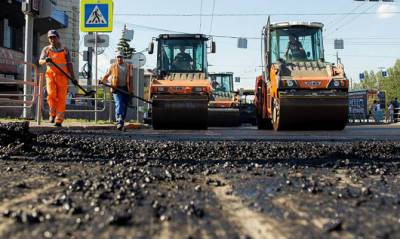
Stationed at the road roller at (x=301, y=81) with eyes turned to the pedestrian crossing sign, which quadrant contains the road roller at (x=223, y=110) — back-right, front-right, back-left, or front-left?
front-right

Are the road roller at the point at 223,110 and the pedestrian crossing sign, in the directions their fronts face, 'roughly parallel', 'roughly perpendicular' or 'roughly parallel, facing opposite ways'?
roughly parallel

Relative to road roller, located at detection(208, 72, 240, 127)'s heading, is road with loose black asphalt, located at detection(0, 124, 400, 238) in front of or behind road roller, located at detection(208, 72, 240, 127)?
in front

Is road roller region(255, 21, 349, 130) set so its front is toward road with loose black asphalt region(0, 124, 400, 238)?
yes

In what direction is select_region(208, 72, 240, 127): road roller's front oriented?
toward the camera

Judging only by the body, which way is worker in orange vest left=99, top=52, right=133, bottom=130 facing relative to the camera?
toward the camera

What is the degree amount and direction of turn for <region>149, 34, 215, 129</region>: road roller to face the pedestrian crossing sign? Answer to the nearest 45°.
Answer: approximately 90° to its right

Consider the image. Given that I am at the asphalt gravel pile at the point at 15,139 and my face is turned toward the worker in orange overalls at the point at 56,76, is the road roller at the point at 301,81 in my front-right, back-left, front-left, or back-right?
front-right

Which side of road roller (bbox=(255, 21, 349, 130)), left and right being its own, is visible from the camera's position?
front

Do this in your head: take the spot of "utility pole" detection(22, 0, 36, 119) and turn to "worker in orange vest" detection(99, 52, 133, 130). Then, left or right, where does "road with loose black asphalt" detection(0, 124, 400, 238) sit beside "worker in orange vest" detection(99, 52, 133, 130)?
right
